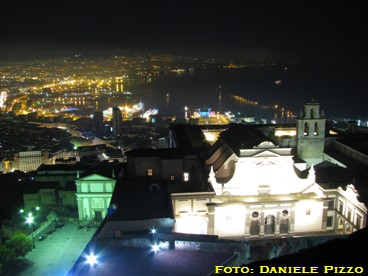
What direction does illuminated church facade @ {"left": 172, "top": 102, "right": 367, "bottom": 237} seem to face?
toward the camera

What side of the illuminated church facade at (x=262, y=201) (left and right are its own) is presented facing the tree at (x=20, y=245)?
right
